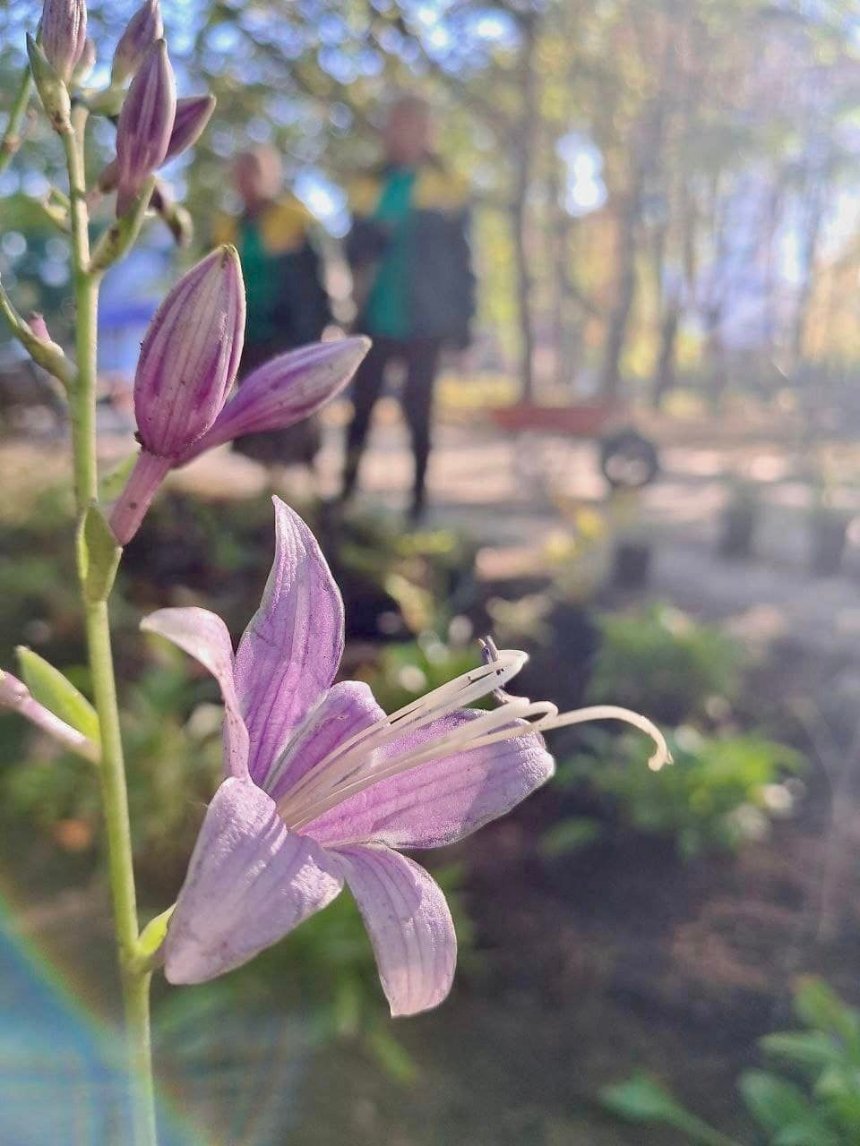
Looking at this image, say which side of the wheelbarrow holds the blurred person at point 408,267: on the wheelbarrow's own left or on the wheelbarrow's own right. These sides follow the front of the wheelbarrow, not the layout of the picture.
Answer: on the wheelbarrow's own right

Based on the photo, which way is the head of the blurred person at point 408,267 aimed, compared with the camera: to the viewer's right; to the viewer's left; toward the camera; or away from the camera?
toward the camera

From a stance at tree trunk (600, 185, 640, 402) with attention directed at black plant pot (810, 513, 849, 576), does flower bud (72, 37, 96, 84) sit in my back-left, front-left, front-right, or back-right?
front-right

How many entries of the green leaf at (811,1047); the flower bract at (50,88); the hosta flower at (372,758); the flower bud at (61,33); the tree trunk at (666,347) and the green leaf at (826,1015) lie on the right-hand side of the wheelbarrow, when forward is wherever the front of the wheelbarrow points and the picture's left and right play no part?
5

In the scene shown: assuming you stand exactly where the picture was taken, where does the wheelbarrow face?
facing to the right of the viewer

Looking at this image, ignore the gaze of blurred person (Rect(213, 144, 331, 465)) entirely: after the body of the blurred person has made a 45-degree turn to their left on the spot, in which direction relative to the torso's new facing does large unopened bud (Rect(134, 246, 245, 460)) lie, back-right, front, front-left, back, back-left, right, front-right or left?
front

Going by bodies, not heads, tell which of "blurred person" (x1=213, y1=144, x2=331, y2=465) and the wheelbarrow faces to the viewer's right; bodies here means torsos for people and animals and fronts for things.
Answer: the wheelbarrow

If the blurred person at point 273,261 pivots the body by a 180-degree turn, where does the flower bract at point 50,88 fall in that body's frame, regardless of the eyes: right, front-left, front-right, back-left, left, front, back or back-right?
back-right

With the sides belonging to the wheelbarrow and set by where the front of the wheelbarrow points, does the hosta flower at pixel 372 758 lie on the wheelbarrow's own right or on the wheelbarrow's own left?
on the wheelbarrow's own right

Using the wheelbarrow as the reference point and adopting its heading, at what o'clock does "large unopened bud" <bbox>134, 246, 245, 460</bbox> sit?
The large unopened bud is roughly at 3 o'clock from the wheelbarrow.

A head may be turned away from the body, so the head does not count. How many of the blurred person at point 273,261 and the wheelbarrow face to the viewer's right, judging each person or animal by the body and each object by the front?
1

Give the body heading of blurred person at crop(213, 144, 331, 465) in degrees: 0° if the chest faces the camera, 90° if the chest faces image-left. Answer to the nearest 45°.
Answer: approximately 45°

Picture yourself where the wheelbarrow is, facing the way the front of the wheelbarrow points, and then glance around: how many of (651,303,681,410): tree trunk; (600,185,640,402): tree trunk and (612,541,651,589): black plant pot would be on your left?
2
